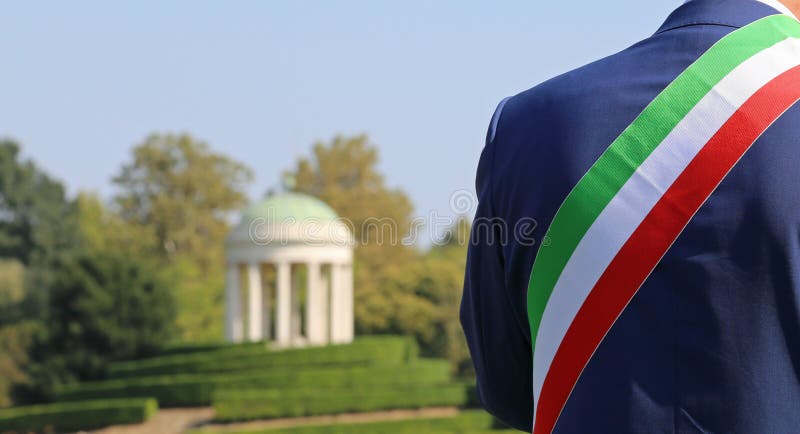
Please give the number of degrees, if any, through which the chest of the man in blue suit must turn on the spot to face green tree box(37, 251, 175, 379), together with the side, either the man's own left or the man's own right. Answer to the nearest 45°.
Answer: approximately 45° to the man's own left

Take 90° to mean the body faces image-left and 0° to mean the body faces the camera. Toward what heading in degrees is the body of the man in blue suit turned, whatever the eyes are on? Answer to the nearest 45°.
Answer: approximately 180°

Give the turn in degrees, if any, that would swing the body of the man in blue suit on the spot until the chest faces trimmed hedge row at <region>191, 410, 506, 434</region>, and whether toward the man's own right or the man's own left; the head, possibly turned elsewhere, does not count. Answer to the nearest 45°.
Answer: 0° — they already face it
